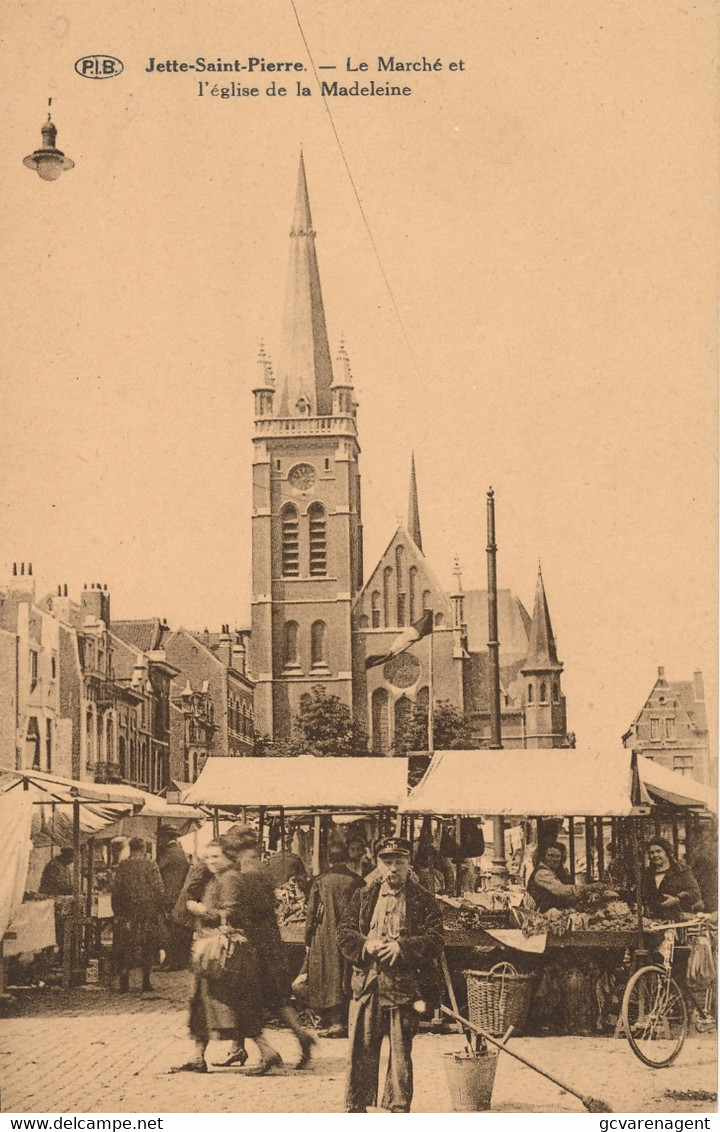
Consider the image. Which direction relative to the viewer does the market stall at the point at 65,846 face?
to the viewer's right

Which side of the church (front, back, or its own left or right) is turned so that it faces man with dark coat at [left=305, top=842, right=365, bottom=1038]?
front

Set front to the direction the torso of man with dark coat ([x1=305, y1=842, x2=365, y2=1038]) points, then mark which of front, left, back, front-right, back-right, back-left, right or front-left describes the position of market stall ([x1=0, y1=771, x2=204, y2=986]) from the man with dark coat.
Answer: front-left

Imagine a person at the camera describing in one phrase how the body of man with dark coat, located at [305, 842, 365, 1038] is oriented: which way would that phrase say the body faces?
away from the camera

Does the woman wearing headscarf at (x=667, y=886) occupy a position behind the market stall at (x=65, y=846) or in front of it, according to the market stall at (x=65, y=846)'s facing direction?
in front

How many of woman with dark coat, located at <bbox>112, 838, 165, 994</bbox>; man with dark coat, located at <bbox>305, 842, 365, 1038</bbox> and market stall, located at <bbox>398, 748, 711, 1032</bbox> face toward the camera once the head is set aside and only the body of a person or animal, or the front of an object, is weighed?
1

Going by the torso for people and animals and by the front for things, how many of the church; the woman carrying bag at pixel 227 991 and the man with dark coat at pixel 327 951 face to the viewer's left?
1

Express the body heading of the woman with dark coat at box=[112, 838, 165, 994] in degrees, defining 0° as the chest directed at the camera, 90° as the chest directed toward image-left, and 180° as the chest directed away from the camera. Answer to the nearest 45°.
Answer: approximately 180°

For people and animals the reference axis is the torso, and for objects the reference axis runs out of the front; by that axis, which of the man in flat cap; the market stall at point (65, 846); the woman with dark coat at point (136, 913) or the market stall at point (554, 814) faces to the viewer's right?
the market stall at point (65, 846)

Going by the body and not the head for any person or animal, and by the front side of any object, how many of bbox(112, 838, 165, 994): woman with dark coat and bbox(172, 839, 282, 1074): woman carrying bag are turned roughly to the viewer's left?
1

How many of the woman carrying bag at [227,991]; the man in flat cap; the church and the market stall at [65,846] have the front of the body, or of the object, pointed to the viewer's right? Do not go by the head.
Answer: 1

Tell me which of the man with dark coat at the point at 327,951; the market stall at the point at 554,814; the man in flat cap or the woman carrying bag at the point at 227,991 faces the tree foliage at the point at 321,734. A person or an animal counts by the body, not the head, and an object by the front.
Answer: the man with dark coat

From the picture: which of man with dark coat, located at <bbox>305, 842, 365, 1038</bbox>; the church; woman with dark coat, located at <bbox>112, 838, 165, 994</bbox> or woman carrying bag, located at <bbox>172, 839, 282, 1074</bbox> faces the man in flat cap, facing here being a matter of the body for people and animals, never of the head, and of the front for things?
the church

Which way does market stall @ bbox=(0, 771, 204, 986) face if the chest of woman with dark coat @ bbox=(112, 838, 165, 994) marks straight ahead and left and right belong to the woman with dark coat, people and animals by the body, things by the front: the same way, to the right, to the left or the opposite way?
to the right

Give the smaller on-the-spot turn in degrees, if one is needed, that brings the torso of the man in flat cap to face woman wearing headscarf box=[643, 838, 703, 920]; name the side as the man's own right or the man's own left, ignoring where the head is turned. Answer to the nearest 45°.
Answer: approximately 135° to the man's own left

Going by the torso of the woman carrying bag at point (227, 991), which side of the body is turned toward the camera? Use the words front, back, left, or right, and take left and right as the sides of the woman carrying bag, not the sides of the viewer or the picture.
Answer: left
